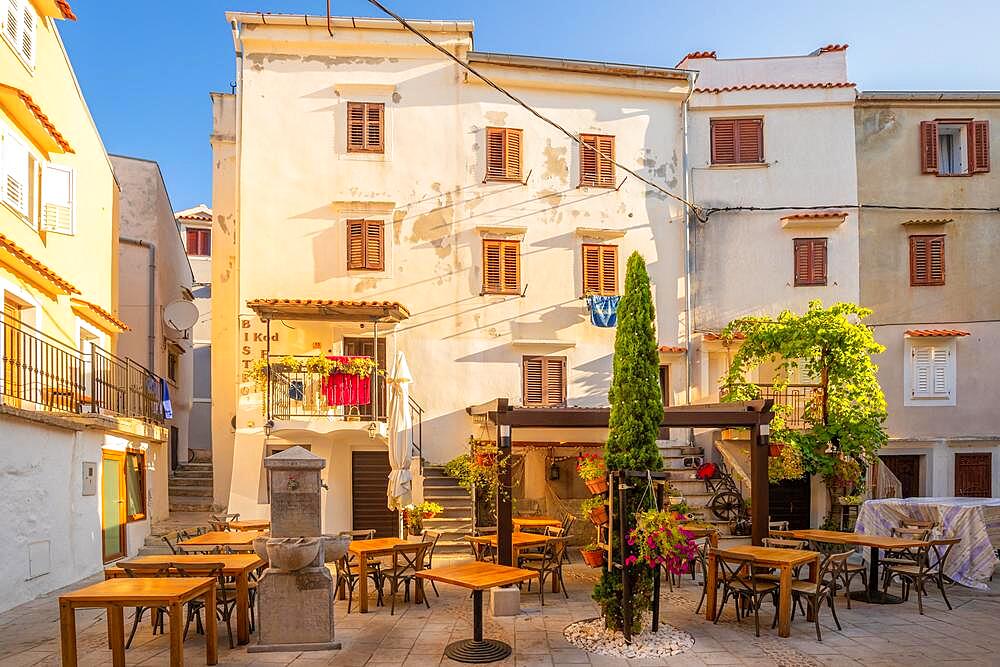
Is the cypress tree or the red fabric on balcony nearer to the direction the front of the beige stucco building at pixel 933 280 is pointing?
the cypress tree

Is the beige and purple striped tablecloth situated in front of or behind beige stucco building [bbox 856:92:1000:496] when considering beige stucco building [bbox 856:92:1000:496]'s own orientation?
in front

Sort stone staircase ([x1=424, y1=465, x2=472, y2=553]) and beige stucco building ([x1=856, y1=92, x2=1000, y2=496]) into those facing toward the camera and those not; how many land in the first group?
2

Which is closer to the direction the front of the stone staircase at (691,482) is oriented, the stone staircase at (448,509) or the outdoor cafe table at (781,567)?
the outdoor cafe table

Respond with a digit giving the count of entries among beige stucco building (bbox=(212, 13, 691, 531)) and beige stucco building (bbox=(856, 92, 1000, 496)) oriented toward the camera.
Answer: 2

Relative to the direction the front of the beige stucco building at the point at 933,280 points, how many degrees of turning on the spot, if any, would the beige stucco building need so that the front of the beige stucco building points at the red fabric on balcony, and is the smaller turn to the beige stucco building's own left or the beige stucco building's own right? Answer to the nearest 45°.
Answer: approximately 45° to the beige stucco building's own right

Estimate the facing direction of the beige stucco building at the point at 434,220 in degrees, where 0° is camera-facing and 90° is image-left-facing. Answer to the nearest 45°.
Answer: approximately 0°
